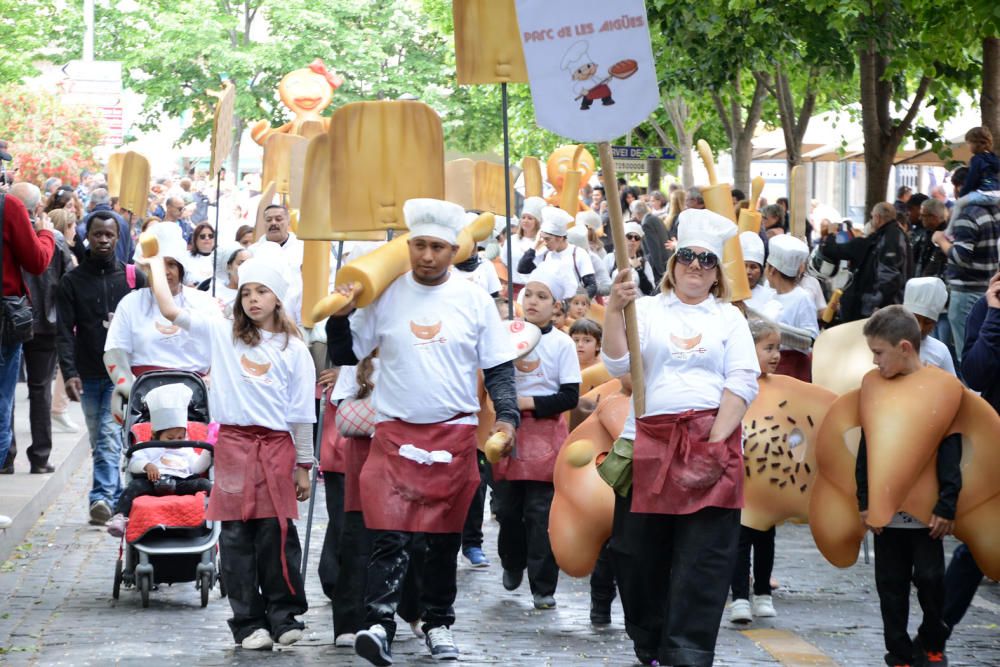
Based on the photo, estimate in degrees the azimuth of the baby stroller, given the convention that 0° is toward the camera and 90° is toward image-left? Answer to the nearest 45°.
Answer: approximately 0°

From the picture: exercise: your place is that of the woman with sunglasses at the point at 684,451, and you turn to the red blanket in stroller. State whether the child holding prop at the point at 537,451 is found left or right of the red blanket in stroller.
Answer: right

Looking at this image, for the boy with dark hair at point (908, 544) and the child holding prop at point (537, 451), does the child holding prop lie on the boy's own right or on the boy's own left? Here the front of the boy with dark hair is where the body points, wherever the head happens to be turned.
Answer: on the boy's own right

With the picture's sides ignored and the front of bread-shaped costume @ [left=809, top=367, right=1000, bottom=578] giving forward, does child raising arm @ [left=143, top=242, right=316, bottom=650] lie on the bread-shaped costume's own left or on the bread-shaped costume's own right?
on the bread-shaped costume's own right

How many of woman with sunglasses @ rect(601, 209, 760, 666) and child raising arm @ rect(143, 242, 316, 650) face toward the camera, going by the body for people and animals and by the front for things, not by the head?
2

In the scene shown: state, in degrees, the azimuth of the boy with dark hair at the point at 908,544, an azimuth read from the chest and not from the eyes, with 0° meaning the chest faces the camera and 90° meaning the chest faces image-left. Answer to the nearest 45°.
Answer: approximately 0°

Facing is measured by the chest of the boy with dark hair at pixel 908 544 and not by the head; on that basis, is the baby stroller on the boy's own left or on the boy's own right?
on the boy's own right
